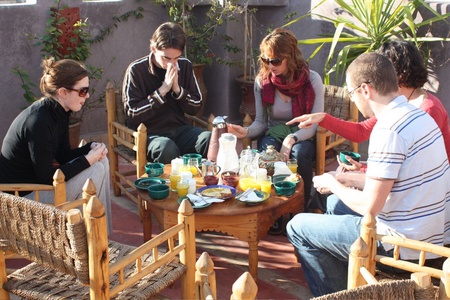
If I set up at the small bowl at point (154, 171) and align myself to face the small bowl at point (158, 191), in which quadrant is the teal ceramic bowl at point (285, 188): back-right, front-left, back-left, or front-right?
front-left

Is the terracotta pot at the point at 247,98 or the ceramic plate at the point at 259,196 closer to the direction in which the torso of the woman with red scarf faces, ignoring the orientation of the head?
the ceramic plate

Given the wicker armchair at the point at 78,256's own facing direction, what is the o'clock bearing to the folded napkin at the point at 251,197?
The folded napkin is roughly at 12 o'clock from the wicker armchair.

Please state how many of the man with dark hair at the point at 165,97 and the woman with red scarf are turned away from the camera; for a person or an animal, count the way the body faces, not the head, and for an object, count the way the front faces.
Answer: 0

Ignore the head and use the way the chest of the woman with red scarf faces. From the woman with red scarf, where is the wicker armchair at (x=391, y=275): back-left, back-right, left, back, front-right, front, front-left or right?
front-left

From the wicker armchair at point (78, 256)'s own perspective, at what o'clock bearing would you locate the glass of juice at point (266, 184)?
The glass of juice is roughly at 12 o'clock from the wicker armchair.

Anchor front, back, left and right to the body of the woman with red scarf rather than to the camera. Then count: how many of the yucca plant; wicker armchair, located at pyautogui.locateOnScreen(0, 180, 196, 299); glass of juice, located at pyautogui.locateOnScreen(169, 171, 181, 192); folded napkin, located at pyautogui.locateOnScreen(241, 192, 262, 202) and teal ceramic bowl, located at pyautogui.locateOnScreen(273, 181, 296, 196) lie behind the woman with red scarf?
1

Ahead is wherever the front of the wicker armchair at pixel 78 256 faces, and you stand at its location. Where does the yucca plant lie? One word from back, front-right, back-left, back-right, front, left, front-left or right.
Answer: front

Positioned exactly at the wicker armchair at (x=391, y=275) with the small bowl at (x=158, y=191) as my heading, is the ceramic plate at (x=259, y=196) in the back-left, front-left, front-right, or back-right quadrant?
front-right

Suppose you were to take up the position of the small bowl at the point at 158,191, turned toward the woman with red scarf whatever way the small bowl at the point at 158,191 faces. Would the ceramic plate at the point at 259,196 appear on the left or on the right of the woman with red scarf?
right

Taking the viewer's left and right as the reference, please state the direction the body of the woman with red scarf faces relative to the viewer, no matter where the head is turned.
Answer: facing the viewer and to the left of the viewer

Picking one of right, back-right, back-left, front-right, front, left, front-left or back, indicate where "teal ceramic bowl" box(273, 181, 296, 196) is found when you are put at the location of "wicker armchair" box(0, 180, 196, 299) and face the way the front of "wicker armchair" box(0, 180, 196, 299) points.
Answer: front

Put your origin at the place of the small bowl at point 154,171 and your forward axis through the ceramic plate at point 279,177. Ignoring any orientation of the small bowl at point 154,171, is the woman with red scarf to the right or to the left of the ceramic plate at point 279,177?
left

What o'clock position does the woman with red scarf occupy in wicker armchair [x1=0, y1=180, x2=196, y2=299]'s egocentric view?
The woman with red scarf is roughly at 12 o'clock from the wicker armchair.

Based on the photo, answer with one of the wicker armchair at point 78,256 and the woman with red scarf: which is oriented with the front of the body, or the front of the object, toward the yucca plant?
the wicker armchair

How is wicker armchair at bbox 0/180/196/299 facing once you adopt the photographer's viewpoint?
facing away from the viewer and to the right of the viewer

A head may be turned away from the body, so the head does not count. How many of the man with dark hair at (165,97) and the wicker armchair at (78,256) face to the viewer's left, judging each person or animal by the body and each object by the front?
0

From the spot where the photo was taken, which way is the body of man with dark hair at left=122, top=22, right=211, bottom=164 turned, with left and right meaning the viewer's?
facing the viewer and to the right of the viewer

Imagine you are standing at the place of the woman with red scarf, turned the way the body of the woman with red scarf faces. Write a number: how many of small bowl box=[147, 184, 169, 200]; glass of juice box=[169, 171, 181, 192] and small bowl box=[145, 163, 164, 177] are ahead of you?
3

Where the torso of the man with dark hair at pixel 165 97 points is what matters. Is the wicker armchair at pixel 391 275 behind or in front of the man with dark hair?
in front
